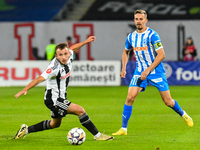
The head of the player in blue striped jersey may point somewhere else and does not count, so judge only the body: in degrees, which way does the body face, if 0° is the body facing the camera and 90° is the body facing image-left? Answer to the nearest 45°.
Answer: approximately 45°

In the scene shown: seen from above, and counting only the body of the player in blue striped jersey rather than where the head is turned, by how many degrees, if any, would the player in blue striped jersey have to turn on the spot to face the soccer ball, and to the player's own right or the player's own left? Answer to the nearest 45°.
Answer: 0° — they already face it
